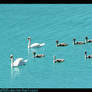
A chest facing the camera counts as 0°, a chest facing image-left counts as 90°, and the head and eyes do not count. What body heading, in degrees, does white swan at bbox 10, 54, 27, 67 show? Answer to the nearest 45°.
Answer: approximately 90°
